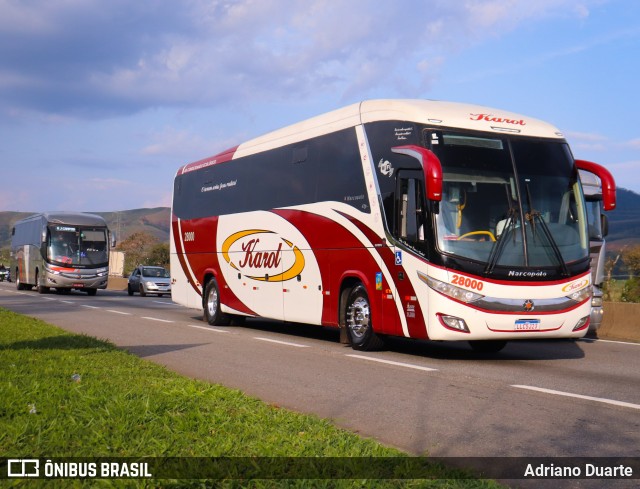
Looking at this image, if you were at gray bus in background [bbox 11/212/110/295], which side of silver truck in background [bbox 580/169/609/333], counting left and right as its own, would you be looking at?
back

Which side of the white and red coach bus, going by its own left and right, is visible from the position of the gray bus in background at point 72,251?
back

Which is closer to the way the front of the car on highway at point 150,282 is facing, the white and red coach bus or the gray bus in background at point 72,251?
the white and red coach bus

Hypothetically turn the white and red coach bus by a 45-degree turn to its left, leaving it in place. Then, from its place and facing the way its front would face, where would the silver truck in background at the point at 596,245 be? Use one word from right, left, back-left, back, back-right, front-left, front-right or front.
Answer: front-left

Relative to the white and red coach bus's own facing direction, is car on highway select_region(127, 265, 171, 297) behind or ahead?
behind

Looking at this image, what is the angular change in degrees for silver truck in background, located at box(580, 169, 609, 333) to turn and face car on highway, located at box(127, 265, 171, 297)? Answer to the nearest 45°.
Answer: approximately 180°

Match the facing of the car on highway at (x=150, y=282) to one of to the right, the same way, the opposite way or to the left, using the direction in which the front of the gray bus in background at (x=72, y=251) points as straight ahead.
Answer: the same way

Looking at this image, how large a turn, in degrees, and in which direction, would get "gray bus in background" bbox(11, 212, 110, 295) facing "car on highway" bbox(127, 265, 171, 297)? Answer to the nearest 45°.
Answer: approximately 45° to its left

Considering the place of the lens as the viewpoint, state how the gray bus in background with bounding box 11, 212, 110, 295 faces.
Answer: facing the viewer and to the right of the viewer

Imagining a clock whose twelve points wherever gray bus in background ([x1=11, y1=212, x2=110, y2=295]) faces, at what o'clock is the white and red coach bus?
The white and red coach bus is roughly at 1 o'clock from the gray bus in background.

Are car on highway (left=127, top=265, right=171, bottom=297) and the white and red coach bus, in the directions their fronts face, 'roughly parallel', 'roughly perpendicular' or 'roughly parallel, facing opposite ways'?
roughly parallel
